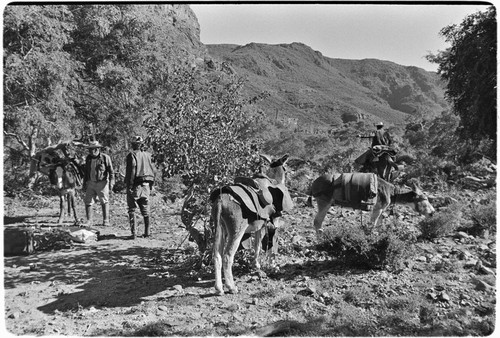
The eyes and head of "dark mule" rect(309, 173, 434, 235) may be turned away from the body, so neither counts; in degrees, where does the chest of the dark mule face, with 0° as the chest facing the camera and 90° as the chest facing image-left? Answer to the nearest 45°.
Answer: approximately 270°

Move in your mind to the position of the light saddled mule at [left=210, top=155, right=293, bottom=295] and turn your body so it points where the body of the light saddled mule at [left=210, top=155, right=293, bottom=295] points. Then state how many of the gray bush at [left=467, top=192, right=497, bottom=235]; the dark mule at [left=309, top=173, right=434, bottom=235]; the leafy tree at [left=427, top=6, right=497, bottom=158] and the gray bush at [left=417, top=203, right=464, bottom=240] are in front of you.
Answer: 4

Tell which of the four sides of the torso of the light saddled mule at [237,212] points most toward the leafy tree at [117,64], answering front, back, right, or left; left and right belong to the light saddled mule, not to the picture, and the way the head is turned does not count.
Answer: left

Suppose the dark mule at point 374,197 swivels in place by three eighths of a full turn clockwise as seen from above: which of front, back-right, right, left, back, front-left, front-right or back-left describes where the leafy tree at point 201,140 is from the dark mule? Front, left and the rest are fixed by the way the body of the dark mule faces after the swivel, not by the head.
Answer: front

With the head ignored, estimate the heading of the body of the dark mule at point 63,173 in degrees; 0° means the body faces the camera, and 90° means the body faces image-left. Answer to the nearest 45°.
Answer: approximately 45°

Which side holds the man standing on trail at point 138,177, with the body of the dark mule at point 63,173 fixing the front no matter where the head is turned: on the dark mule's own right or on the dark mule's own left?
on the dark mule's own left

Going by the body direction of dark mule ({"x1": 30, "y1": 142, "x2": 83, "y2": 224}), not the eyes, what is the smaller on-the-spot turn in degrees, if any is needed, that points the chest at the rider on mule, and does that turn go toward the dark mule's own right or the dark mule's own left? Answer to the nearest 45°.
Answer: approximately 135° to the dark mule's own left

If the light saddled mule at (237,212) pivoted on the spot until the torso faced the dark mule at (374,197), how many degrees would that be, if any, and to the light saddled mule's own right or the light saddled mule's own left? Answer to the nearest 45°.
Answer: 0° — it already faces it

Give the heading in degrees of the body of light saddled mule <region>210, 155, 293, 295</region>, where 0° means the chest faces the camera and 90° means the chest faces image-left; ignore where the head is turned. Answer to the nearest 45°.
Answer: approximately 225°

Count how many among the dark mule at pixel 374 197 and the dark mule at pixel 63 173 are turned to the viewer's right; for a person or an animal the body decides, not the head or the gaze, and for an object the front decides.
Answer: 1

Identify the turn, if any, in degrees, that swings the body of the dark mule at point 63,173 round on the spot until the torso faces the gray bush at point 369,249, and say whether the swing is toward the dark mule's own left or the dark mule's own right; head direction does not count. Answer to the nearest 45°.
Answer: approximately 90° to the dark mule's own left

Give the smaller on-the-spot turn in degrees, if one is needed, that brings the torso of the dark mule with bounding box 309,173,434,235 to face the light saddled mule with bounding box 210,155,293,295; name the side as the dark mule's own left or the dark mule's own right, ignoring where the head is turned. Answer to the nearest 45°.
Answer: approximately 135° to the dark mule's own right

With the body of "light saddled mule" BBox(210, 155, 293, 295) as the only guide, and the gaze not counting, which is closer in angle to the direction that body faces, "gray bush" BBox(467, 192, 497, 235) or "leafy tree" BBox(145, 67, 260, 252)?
the gray bush

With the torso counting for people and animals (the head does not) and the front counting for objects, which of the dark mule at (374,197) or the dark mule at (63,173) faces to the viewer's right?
the dark mule at (374,197)

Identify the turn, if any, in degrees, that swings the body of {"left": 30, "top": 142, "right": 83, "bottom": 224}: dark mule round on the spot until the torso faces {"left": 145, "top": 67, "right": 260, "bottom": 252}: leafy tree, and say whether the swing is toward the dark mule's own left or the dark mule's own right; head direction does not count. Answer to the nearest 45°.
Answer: approximately 90° to the dark mule's own left
